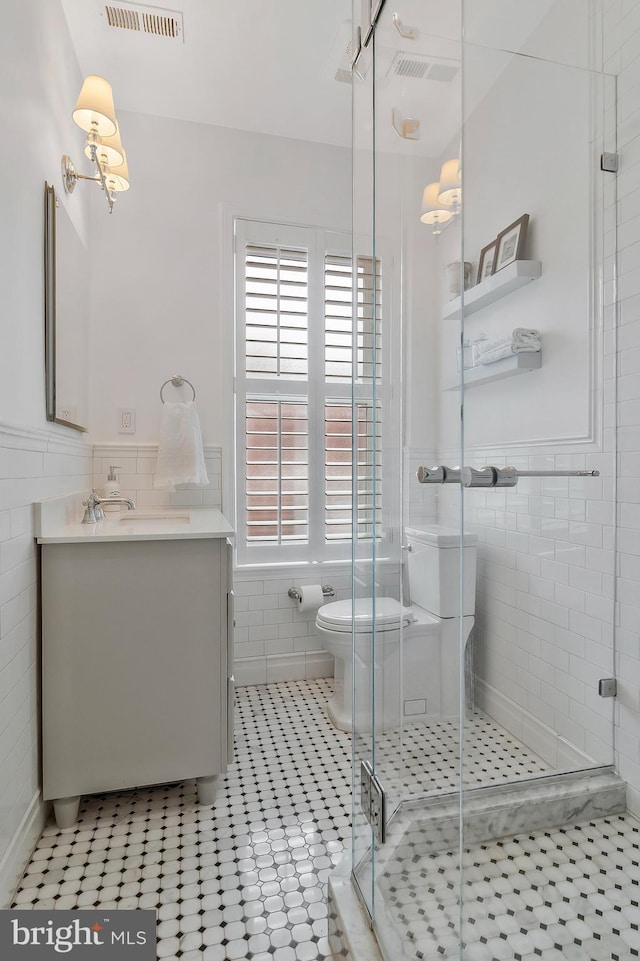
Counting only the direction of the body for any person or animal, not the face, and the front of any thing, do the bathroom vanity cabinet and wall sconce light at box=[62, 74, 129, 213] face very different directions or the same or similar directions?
same or similar directions

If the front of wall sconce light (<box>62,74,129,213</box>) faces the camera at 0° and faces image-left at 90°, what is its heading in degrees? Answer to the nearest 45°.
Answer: approximately 270°

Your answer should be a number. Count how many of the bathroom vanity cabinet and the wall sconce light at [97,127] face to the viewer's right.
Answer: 2

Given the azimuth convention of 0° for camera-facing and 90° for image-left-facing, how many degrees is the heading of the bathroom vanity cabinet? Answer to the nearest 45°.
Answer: approximately 270°
